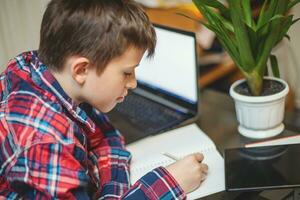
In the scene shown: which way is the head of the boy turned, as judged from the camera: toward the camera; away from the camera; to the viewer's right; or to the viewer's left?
to the viewer's right

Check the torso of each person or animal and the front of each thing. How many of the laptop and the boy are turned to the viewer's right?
1

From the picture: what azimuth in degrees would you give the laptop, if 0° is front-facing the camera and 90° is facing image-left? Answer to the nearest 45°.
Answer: approximately 45°

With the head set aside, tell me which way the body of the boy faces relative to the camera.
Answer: to the viewer's right
